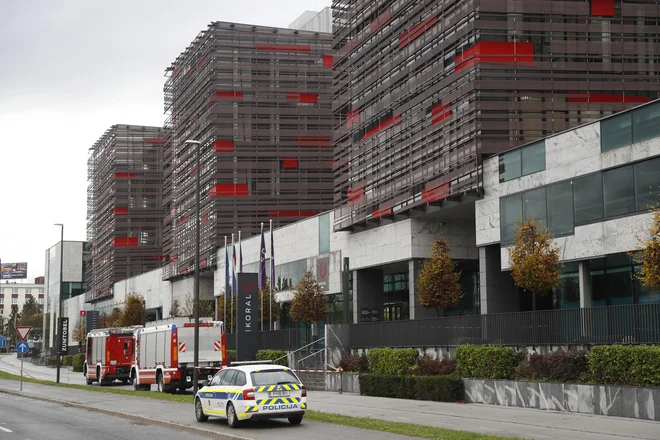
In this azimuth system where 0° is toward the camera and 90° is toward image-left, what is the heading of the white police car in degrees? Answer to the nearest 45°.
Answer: approximately 135°

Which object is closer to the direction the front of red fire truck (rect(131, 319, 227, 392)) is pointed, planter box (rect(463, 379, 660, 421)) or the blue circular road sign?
the blue circular road sign

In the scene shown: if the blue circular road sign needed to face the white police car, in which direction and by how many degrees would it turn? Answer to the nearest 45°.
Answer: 0° — it already faces it

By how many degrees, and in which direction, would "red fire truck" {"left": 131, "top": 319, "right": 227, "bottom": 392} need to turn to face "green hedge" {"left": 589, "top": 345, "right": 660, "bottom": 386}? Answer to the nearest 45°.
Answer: approximately 180°

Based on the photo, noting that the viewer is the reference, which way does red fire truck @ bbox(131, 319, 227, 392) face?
facing away from the viewer and to the left of the viewer

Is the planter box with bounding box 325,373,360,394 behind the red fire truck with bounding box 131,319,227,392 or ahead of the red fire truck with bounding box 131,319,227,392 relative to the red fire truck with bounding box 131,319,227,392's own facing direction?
behind

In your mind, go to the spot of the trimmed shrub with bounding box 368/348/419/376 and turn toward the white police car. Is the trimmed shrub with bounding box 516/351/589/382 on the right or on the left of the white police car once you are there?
left
